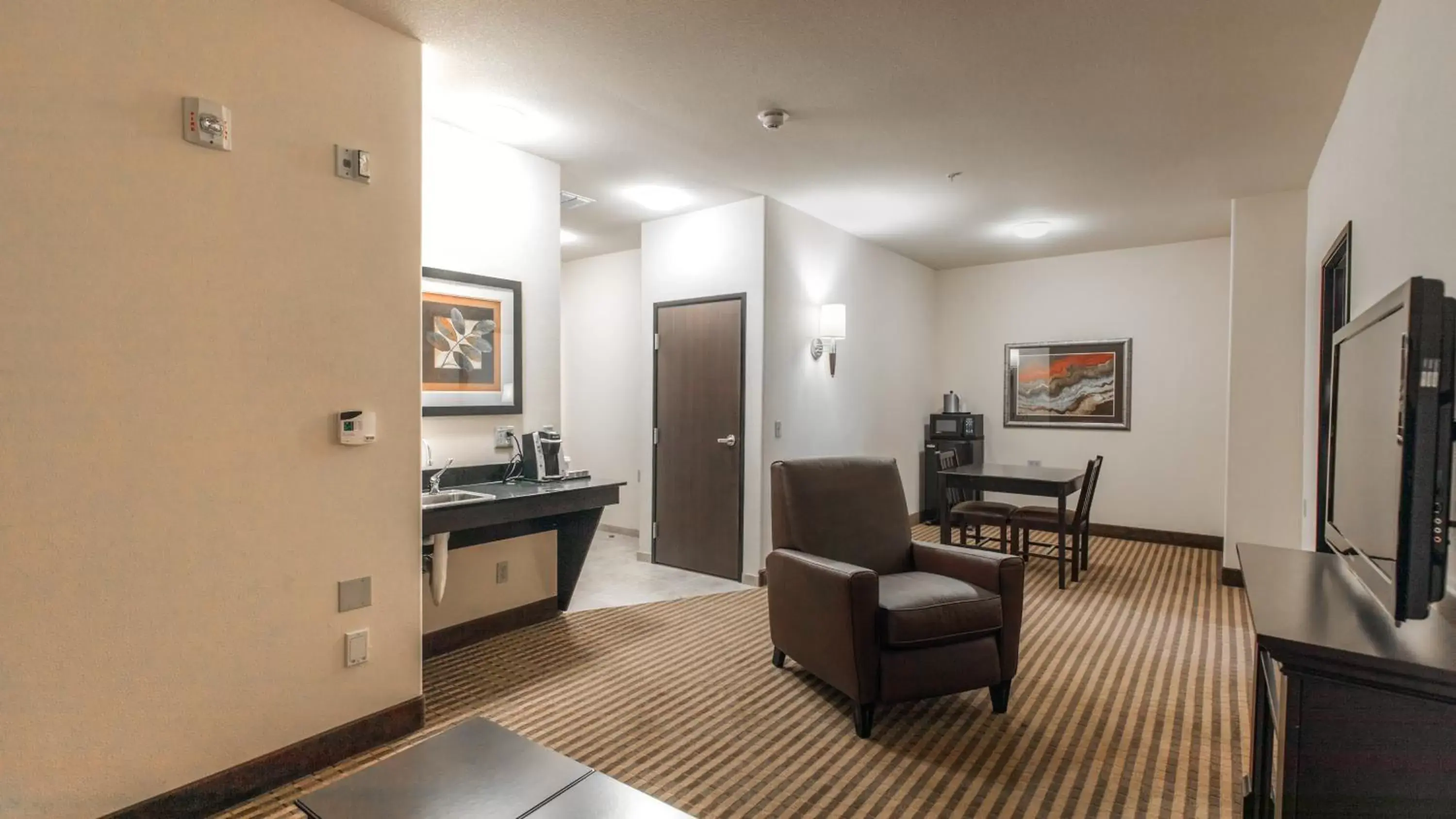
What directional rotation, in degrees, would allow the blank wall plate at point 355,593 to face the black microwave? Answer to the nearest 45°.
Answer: approximately 45° to its left

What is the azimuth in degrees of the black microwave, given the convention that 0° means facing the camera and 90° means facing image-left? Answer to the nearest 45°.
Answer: approximately 0°

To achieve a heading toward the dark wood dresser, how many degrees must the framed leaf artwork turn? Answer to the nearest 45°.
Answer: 0° — it already faces it

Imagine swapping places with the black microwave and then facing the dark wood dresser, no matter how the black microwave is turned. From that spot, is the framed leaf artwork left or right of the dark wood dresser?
right

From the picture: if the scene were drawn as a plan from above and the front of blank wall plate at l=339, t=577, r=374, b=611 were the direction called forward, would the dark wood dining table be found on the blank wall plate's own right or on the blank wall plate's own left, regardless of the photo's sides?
on the blank wall plate's own left

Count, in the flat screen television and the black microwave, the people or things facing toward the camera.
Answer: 1

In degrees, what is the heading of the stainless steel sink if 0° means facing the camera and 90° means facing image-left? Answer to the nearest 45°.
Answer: approximately 315°

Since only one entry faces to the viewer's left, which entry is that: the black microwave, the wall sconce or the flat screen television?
the flat screen television

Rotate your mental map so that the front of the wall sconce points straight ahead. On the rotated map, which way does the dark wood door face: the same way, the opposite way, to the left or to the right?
to the right

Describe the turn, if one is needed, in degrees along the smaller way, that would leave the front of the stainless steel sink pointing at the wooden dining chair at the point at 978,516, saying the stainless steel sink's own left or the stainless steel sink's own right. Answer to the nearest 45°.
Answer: approximately 45° to the stainless steel sink's own left

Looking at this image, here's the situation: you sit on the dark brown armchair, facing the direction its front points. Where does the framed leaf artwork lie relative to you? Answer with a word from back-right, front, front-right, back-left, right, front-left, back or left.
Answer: back-right
